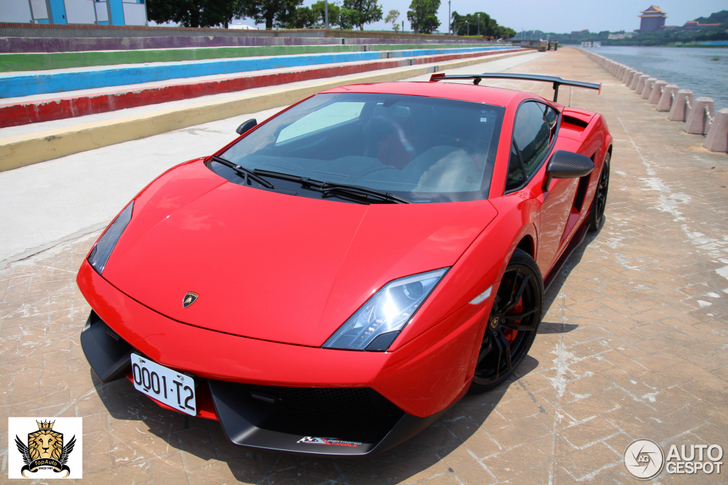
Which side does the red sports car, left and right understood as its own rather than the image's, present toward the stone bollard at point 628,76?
back

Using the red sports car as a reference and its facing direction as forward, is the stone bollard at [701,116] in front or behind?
behind

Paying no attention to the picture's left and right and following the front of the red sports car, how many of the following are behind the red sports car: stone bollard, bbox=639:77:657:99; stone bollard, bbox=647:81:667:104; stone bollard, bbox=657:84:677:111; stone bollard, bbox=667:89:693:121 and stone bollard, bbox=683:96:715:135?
5

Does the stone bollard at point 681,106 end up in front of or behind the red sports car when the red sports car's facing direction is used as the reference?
behind

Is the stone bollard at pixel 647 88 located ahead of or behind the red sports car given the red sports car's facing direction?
behind

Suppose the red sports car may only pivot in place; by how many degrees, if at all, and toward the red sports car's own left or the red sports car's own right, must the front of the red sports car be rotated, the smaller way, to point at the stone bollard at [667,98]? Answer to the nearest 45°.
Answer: approximately 180°

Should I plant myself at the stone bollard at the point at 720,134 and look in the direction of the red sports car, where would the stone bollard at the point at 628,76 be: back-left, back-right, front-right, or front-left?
back-right

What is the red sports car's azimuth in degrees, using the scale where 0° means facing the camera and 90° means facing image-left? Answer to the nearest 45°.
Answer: approximately 45°

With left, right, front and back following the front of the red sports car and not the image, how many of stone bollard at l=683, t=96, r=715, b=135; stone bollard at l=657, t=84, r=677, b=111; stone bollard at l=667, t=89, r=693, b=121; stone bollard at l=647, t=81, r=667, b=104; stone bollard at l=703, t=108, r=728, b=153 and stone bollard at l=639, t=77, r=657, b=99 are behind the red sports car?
6

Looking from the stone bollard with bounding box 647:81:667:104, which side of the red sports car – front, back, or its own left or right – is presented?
back

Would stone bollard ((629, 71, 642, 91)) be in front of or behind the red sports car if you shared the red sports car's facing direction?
behind

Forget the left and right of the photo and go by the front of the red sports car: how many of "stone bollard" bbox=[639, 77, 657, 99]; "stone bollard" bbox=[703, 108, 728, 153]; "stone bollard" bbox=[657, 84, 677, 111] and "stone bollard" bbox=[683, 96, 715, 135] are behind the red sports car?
4
